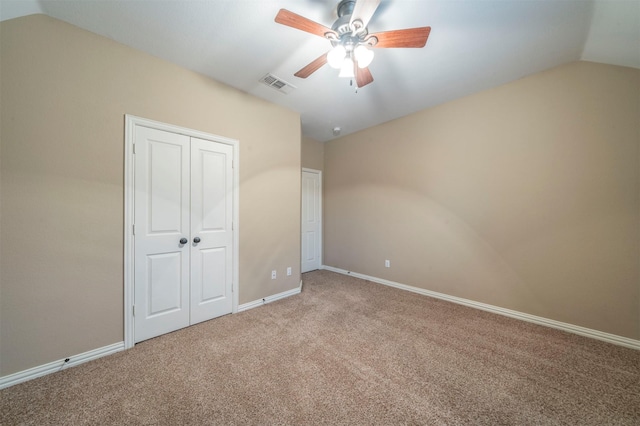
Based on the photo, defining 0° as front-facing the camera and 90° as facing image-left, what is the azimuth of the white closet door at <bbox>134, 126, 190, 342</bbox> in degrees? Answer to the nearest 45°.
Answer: approximately 315°

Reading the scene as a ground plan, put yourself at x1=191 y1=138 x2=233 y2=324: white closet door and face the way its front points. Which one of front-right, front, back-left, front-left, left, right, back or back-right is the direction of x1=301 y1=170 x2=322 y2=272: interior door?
left

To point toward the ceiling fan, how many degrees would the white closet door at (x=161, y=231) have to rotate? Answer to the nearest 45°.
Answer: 0° — it already faces it

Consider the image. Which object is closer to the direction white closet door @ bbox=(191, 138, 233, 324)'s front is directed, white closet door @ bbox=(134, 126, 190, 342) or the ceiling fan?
the ceiling fan

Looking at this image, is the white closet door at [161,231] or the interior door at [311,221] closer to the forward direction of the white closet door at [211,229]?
the interior door

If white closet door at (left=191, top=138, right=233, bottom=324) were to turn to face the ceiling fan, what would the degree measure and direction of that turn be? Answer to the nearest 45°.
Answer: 0° — it already faces it

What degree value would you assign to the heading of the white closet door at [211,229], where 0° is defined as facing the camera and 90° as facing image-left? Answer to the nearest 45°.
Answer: approximately 315°

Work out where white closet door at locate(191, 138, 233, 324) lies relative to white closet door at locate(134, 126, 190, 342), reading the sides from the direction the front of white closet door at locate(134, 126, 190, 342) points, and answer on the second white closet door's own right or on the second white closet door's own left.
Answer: on the second white closet door's own left
